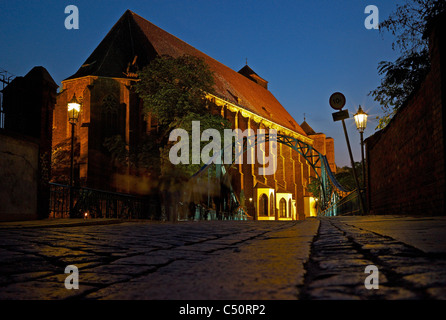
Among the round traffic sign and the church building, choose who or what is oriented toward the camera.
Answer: the round traffic sign

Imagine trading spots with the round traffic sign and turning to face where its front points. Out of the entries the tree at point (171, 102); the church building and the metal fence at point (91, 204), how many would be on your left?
0

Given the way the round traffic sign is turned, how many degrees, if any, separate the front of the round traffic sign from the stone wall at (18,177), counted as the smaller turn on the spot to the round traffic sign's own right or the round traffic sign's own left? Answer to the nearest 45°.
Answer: approximately 45° to the round traffic sign's own right

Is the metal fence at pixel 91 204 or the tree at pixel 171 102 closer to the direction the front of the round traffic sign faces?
the metal fence

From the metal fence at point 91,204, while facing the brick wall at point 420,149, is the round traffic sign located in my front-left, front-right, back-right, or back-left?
front-left

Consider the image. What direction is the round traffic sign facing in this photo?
toward the camera

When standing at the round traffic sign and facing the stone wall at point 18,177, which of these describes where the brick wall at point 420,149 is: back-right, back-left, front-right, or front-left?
front-left

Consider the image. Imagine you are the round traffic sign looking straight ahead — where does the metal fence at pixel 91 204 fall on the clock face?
The metal fence is roughly at 3 o'clock from the round traffic sign.
